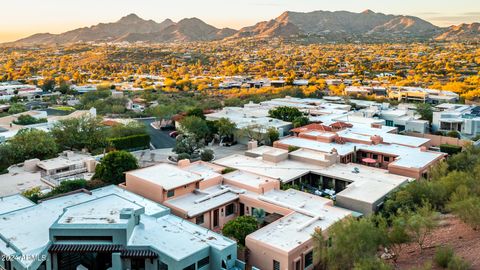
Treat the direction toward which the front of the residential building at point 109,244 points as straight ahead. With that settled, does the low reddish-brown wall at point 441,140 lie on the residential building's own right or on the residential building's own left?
on the residential building's own left

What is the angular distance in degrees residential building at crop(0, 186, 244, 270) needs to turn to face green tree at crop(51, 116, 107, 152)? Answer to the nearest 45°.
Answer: approximately 180°

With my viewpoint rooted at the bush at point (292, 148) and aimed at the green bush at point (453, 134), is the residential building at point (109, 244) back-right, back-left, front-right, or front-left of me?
back-right

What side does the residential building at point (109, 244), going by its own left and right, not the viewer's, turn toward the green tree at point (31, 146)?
back

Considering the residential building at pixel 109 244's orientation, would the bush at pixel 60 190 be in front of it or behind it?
behind

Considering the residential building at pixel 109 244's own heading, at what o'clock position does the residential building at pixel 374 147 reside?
the residential building at pixel 374 147 is roughly at 8 o'clock from the residential building at pixel 109 244.

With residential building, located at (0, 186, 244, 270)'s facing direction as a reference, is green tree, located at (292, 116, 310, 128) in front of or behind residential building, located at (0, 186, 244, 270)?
behind

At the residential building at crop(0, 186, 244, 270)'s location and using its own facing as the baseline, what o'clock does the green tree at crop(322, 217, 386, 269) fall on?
The green tree is roughly at 10 o'clock from the residential building.

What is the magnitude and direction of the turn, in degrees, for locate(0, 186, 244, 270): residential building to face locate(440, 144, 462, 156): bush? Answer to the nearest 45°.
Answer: approximately 135° to its left

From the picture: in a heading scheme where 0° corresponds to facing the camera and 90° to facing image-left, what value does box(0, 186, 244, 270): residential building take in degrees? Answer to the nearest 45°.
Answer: approximately 0°

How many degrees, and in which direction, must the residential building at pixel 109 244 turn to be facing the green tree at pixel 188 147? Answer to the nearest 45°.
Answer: approximately 180°

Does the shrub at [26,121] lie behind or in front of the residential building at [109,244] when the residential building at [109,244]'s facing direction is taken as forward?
behind

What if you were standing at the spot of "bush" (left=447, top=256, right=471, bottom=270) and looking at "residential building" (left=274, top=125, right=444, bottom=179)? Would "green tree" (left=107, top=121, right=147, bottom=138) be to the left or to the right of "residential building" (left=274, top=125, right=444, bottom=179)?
left

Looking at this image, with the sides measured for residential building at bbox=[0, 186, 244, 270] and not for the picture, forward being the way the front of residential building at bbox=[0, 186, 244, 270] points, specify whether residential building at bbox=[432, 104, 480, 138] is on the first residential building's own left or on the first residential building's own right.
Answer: on the first residential building's own left
